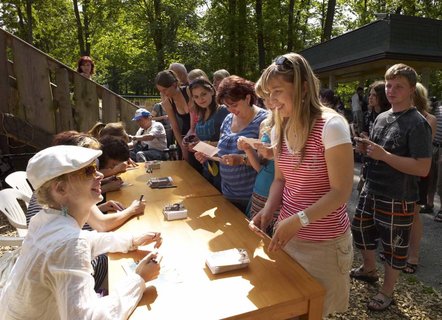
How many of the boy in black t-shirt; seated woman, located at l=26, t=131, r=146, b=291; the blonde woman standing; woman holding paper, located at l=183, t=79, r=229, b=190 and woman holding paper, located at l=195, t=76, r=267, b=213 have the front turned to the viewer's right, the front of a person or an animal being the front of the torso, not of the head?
1

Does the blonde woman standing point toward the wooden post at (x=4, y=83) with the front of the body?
no

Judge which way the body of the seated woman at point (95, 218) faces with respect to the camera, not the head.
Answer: to the viewer's right

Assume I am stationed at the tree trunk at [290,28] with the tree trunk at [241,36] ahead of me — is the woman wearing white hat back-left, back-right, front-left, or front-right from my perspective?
front-left

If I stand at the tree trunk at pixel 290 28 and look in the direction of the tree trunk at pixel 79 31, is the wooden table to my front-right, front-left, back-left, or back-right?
front-left

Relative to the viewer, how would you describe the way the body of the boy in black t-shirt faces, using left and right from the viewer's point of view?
facing the viewer and to the left of the viewer

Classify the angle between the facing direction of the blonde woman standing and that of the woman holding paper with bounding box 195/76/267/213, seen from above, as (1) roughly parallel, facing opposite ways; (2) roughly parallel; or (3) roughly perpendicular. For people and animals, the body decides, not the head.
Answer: roughly parallel

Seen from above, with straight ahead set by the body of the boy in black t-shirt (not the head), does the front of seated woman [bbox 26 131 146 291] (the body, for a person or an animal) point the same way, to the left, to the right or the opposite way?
the opposite way

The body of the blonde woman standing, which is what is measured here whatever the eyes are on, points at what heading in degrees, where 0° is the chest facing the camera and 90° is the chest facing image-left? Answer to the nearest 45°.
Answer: approximately 45°

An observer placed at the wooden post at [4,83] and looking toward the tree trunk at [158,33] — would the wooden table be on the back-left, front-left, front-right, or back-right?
back-right

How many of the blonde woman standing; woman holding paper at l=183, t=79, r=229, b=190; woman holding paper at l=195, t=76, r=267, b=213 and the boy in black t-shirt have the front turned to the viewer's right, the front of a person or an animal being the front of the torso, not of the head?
0

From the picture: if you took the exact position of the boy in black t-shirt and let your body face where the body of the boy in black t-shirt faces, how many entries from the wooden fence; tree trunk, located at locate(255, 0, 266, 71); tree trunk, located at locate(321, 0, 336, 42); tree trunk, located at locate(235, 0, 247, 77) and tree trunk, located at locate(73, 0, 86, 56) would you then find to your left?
0

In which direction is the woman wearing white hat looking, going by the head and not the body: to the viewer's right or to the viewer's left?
to the viewer's right

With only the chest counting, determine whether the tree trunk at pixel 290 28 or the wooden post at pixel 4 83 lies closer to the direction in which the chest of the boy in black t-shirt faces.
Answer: the wooden post

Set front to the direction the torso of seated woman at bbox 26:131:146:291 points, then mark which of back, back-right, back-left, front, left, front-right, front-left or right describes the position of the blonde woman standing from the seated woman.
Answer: front-right

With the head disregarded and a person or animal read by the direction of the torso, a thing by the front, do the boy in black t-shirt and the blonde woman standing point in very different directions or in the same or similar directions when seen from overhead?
same or similar directions

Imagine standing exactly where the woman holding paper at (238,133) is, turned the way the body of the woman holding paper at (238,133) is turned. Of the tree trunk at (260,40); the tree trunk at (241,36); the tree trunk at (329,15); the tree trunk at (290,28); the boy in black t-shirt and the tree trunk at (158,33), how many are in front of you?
0

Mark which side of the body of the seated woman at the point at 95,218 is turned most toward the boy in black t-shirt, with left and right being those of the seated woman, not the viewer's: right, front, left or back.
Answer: front
